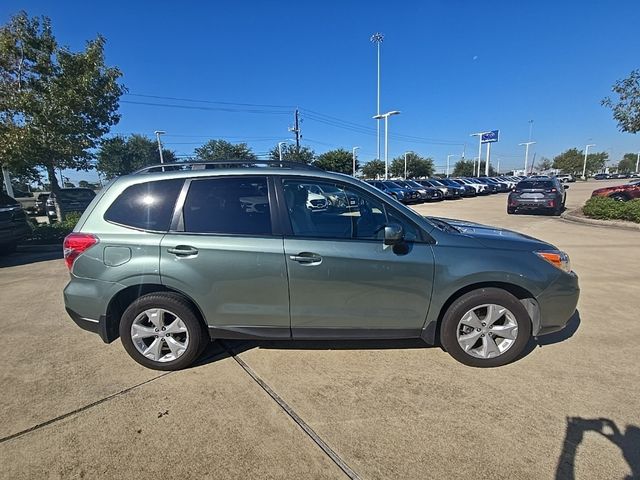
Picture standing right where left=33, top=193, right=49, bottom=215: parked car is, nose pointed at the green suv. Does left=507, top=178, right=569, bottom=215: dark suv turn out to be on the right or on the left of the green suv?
left

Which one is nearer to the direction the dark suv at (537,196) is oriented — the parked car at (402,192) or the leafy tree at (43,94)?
the parked car

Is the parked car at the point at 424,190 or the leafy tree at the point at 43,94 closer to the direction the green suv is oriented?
the parked car

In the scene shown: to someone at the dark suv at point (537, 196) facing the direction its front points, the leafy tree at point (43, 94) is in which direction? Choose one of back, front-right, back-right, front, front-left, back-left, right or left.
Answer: back-left

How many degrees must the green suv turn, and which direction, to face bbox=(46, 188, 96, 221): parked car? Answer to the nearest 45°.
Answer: approximately 135° to its left

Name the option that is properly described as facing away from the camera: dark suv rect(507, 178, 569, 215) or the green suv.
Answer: the dark suv

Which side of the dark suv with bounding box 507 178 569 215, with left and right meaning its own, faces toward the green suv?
back

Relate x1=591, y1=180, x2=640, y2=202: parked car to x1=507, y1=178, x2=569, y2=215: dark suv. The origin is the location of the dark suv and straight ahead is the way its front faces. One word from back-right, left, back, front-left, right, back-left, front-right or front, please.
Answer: front-right

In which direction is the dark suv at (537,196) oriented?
away from the camera

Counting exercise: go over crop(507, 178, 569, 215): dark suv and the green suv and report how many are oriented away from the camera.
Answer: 1

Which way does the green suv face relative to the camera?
to the viewer's right

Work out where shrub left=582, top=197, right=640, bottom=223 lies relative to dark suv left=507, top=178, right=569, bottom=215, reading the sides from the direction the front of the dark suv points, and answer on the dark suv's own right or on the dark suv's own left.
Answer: on the dark suv's own right

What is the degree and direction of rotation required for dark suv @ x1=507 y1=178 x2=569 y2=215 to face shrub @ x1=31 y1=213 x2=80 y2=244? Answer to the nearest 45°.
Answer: approximately 135° to its left

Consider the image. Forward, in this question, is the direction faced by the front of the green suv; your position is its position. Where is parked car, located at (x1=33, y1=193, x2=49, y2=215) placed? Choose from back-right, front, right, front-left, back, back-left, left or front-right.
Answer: back-left

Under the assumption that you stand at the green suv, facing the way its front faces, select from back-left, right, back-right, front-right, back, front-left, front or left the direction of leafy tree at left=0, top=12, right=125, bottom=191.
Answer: back-left
